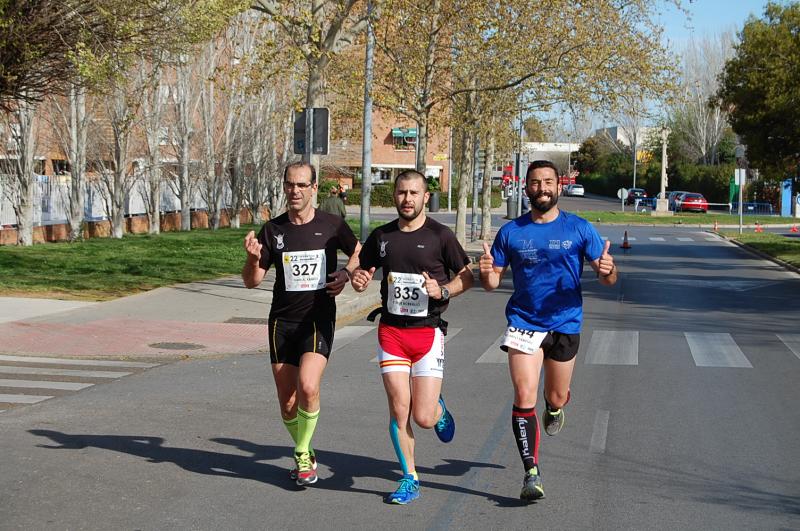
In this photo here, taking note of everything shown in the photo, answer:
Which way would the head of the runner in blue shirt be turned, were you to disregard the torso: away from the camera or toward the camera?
toward the camera

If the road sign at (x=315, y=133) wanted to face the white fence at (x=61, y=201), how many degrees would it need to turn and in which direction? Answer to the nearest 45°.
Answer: approximately 45° to its left

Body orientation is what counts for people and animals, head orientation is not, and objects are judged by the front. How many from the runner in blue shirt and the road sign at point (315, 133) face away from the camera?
1

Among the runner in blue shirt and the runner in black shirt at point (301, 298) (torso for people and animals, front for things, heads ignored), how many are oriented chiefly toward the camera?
2

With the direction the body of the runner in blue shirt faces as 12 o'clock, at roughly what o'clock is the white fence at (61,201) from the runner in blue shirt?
The white fence is roughly at 5 o'clock from the runner in blue shirt.

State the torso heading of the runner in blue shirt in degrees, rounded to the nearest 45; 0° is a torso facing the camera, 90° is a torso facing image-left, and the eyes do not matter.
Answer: approximately 0°

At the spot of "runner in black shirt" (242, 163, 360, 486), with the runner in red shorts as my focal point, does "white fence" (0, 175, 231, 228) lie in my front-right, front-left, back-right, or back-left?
back-left

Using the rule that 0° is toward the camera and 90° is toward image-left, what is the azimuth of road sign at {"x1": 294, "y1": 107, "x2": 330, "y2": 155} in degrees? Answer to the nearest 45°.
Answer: approximately 180°

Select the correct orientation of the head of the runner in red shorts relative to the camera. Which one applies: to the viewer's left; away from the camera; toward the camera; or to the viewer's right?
toward the camera

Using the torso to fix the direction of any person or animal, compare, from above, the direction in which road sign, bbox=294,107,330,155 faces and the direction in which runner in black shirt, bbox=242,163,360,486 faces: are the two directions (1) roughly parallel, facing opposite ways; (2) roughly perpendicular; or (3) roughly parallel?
roughly parallel, facing opposite ways

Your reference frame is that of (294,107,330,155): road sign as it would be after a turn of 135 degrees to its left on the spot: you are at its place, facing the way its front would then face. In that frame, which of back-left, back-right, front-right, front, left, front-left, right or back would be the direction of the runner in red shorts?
front-left

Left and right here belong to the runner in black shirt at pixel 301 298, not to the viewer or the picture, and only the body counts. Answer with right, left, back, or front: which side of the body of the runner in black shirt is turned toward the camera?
front

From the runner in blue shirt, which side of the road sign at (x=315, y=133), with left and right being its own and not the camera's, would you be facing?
back

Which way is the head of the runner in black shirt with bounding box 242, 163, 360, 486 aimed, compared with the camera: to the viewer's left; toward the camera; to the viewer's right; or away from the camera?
toward the camera

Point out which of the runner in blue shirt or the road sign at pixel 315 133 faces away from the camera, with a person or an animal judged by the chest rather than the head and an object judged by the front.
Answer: the road sign

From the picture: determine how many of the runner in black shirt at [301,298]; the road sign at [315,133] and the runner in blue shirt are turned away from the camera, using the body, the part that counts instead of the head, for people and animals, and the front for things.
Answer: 1

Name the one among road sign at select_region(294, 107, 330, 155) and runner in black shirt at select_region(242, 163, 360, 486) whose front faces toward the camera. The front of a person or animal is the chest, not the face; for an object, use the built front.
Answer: the runner in black shirt
